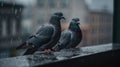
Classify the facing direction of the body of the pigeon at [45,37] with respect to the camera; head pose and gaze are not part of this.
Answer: to the viewer's right
